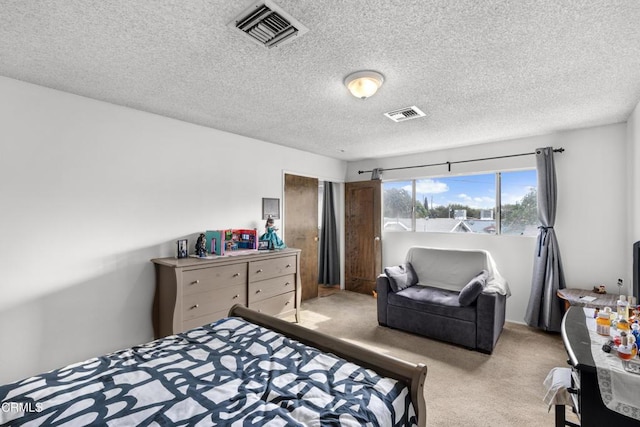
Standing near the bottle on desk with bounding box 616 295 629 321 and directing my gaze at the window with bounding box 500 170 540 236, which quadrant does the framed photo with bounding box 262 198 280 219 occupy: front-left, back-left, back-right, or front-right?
front-left

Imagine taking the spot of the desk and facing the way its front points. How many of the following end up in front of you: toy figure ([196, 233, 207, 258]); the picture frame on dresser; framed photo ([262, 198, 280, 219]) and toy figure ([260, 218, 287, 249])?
4

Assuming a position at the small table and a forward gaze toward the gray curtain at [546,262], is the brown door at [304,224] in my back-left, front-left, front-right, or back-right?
front-left

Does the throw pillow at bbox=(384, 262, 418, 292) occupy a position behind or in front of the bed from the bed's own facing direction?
in front

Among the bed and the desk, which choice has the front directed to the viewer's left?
the desk

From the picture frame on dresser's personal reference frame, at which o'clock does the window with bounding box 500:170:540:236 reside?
The window is roughly at 11 o'clock from the picture frame on dresser.

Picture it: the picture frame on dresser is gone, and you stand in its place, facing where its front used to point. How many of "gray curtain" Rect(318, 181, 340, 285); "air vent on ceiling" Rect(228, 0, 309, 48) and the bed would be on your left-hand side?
1

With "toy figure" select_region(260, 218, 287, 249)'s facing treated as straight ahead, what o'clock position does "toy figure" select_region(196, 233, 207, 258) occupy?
"toy figure" select_region(196, 233, 207, 258) is roughly at 3 o'clock from "toy figure" select_region(260, 218, 287, 249).

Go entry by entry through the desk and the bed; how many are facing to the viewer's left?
1

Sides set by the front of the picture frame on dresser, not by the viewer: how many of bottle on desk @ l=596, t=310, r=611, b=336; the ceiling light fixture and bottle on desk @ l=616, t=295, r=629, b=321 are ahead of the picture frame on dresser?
3

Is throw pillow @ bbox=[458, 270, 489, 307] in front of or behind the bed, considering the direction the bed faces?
in front

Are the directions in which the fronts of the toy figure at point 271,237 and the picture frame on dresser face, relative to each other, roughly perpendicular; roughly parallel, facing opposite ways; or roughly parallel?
roughly parallel

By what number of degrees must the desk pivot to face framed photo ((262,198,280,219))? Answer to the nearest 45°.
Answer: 0° — it already faces it

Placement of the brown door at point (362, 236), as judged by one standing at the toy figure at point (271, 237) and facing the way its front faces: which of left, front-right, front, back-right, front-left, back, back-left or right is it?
left

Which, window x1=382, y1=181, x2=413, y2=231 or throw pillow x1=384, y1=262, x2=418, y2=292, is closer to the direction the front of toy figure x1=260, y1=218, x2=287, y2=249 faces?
the throw pillow

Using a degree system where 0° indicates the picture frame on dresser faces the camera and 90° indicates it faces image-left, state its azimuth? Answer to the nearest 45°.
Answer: approximately 315°

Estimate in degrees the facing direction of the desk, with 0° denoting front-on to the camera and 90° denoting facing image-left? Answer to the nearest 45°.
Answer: approximately 90°

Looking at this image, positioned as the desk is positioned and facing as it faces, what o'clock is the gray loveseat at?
The gray loveseat is roughly at 2 o'clock from the desk.
